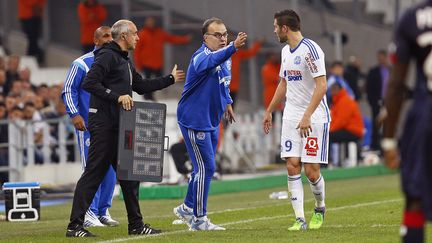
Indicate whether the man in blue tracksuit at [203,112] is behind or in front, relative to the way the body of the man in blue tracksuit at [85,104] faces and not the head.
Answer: in front

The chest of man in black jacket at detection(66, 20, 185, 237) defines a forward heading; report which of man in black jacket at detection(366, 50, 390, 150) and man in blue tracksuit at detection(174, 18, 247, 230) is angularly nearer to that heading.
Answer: the man in blue tracksuit

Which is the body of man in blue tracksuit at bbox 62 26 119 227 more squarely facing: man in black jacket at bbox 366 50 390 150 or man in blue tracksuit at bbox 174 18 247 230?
the man in blue tracksuit

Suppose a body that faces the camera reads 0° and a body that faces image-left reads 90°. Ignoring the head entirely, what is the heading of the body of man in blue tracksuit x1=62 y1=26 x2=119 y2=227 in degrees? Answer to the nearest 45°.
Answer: approximately 315°

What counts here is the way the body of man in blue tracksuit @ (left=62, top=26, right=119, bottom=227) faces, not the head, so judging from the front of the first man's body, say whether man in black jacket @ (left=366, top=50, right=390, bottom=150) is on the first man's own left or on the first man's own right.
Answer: on the first man's own left

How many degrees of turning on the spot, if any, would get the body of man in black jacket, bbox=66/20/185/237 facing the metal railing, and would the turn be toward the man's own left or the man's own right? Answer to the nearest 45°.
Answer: approximately 90° to the man's own left

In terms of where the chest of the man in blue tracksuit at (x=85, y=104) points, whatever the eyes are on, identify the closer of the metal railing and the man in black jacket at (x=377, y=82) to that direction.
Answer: the man in black jacket

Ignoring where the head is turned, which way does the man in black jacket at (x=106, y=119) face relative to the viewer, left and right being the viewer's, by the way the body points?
facing to the right of the viewer

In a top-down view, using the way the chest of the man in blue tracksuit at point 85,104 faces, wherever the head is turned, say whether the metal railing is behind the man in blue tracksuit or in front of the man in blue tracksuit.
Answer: behind

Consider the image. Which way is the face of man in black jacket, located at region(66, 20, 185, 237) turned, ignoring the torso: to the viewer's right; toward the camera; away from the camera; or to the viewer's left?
to the viewer's right

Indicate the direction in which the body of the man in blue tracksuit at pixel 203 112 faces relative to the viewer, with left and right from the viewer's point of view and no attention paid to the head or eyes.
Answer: facing the viewer and to the right of the viewer

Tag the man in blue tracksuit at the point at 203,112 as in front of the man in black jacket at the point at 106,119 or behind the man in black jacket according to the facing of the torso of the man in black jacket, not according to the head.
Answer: in front
